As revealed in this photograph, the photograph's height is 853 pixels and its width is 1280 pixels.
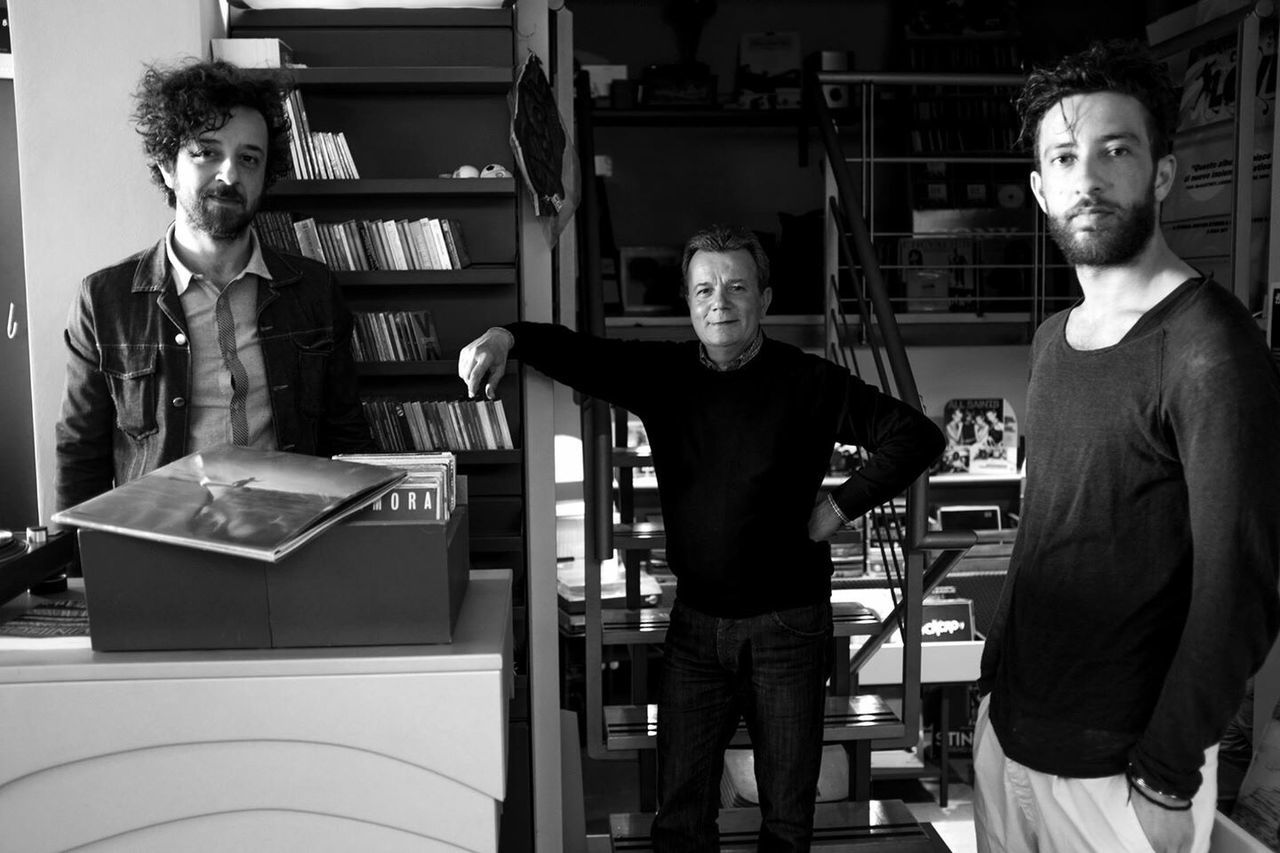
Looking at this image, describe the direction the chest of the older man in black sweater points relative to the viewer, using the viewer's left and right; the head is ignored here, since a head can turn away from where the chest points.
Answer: facing the viewer

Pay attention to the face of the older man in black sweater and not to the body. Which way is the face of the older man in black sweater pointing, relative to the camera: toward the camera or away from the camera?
toward the camera

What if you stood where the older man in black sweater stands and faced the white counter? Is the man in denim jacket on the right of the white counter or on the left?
right

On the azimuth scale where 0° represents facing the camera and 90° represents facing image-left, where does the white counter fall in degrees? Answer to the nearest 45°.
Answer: approximately 0°

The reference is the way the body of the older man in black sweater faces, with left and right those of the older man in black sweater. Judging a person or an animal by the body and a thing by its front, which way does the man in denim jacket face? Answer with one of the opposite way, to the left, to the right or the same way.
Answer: the same way

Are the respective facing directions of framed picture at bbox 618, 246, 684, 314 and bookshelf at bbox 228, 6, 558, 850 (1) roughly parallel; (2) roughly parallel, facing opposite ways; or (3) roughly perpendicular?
roughly parallel

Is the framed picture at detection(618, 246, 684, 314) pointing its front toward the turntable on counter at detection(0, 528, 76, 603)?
yes

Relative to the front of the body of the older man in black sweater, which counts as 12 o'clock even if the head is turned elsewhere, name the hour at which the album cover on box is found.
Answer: The album cover on box is roughly at 1 o'clock from the older man in black sweater.

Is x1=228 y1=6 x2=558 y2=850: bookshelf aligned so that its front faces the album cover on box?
yes

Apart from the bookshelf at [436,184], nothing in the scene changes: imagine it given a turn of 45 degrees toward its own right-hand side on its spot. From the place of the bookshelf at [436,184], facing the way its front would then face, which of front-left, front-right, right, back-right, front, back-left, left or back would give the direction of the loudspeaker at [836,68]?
back

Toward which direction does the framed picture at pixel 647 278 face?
toward the camera
